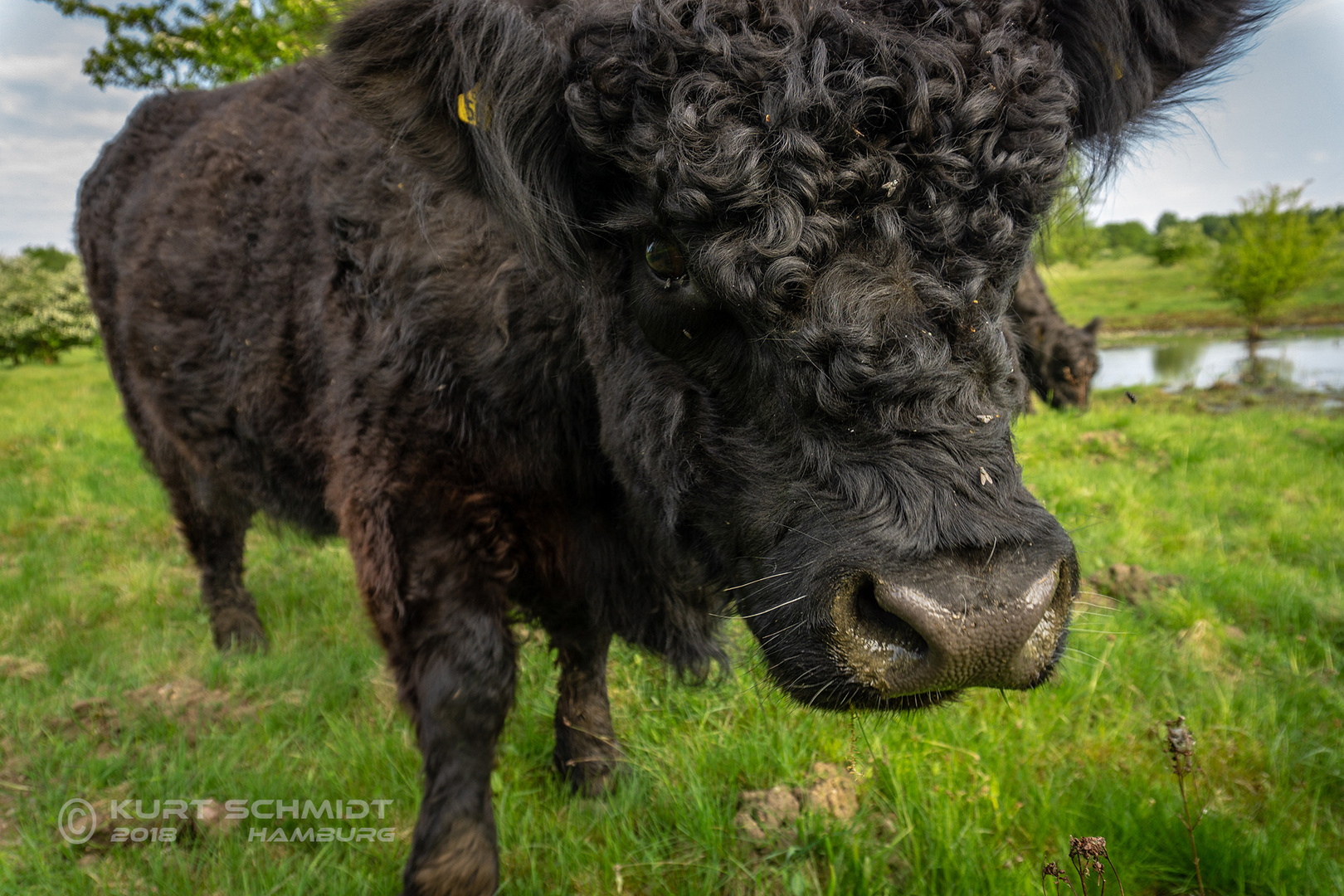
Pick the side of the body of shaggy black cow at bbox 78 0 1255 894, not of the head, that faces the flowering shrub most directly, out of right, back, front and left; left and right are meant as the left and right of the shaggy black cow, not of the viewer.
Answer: back

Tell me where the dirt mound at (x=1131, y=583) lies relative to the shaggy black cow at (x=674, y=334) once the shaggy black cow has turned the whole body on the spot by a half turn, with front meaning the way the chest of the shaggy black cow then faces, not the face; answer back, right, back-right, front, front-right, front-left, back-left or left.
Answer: right

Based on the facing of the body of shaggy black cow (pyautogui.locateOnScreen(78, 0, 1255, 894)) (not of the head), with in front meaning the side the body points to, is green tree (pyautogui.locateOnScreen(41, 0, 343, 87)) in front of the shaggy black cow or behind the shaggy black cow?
behind

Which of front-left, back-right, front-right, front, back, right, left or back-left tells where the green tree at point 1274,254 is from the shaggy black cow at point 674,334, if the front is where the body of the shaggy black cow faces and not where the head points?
left

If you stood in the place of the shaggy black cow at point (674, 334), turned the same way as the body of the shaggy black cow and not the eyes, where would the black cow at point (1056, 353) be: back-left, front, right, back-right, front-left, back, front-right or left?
left

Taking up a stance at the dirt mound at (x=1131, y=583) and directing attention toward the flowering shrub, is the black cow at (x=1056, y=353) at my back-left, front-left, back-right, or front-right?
front-right

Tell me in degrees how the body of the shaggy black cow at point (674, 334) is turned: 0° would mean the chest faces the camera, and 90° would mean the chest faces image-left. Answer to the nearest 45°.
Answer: approximately 315°
